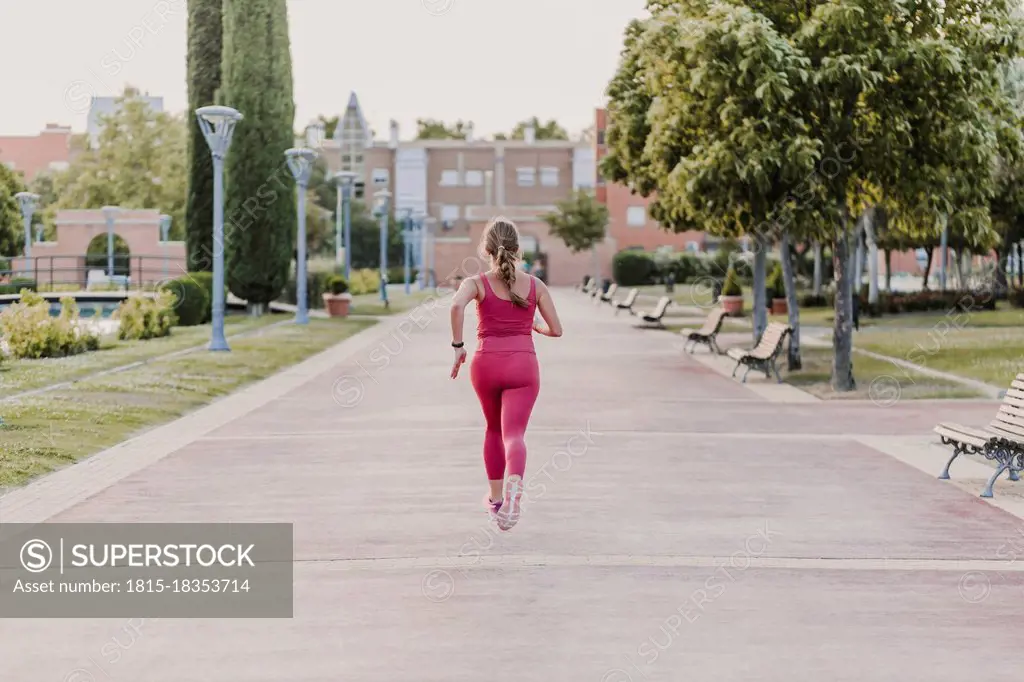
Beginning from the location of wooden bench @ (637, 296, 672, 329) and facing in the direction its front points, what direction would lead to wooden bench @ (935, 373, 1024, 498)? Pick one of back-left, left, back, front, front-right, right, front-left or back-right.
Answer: left

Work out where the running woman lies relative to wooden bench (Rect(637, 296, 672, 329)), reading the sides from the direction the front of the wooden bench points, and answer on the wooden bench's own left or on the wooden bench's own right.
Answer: on the wooden bench's own left

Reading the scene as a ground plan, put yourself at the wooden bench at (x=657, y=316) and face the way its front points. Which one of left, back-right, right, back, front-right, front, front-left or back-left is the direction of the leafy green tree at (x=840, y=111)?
left

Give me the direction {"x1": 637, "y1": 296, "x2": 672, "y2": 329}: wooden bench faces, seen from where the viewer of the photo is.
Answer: facing to the left of the viewer

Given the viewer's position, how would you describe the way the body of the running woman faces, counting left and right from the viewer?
facing away from the viewer

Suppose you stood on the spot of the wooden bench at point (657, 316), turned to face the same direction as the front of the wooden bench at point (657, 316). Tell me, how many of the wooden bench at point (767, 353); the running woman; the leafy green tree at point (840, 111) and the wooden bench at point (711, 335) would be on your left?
4

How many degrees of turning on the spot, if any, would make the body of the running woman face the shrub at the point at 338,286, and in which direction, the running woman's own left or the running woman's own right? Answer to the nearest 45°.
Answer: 0° — they already face it

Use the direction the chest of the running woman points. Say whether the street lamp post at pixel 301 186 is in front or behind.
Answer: in front

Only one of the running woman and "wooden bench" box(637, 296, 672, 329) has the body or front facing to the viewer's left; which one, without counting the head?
the wooden bench

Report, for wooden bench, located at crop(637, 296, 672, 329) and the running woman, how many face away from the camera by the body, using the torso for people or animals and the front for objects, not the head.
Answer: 1

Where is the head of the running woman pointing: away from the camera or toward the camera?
away from the camera

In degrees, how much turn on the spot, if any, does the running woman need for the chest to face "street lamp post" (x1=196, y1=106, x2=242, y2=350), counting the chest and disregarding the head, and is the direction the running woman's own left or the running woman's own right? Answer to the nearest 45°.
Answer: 0° — they already face it

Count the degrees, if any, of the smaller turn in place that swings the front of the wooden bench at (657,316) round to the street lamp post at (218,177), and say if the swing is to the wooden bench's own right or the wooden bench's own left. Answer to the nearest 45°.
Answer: approximately 45° to the wooden bench's own left

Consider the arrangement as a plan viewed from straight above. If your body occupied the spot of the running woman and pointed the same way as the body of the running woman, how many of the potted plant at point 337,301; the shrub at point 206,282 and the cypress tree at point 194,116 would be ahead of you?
3

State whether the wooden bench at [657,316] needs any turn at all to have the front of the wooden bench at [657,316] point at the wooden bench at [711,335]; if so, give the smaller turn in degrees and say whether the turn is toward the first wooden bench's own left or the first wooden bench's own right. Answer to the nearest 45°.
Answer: approximately 90° to the first wooden bench's own left

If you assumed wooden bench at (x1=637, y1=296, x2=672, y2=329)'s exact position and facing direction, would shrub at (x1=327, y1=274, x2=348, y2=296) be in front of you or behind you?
in front

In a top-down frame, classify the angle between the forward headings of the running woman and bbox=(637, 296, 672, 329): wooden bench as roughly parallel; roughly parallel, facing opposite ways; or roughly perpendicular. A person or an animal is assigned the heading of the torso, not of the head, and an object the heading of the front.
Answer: roughly perpendicular
